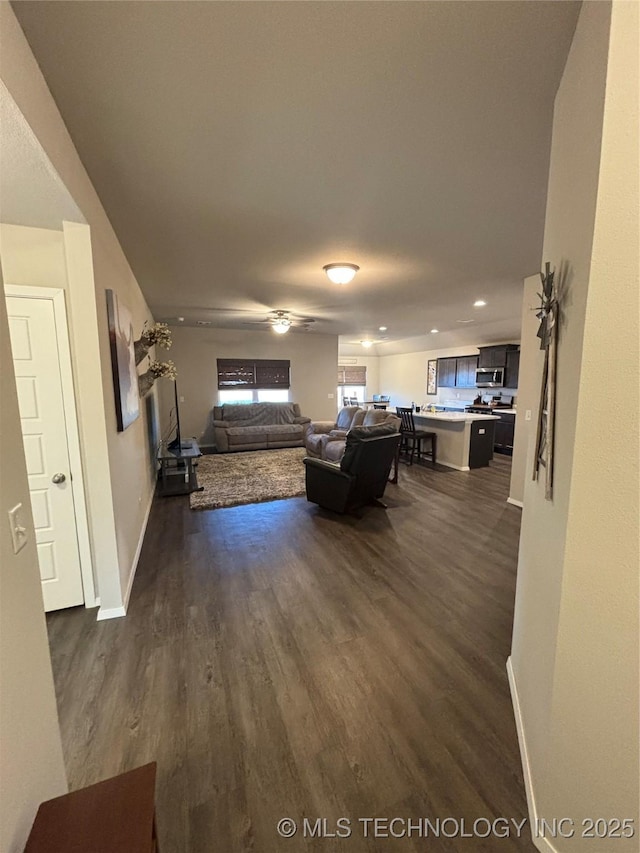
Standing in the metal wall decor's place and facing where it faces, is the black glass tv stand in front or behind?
in front

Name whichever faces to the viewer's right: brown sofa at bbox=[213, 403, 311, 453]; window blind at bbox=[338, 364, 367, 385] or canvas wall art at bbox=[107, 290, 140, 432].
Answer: the canvas wall art

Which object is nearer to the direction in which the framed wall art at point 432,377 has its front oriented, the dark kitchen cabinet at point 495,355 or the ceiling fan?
the ceiling fan

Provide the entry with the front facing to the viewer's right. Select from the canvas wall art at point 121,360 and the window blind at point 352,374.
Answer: the canvas wall art

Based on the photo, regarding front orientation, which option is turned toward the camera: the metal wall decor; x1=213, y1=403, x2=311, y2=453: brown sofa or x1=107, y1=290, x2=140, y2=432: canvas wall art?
the brown sofa

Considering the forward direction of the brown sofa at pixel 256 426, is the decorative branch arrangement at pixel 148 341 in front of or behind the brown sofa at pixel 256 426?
in front

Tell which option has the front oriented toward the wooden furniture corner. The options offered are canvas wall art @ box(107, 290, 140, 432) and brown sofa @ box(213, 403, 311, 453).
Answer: the brown sofa

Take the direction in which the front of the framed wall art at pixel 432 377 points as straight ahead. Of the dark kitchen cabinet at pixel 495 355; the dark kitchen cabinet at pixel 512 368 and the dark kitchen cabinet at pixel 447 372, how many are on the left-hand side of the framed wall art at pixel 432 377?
3

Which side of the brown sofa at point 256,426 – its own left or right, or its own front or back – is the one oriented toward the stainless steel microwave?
left

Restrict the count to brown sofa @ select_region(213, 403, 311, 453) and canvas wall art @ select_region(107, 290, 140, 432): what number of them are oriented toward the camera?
1

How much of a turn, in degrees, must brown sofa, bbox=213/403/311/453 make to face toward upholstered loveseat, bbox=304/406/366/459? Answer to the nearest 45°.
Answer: approximately 45° to its left

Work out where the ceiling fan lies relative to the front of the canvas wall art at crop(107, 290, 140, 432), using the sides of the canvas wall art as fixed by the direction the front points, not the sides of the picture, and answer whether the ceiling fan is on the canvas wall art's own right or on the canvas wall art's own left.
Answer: on the canvas wall art's own left

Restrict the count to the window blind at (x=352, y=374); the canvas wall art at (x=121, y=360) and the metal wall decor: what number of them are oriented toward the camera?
1

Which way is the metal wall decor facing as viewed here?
to the viewer's left

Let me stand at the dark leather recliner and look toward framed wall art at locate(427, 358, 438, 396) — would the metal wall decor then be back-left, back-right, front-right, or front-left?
back-right
